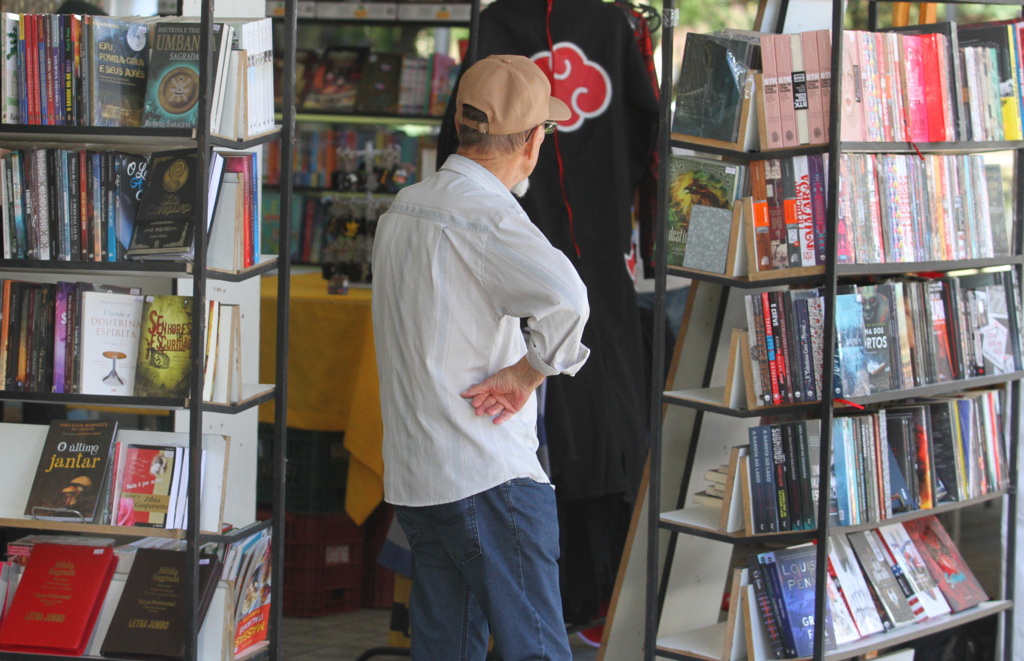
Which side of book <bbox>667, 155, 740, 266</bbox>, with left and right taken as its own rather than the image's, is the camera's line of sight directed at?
front

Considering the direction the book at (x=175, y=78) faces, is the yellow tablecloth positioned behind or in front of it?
behind

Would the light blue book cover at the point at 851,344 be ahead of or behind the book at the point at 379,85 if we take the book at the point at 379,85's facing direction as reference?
ahead

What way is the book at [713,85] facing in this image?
toward the camera

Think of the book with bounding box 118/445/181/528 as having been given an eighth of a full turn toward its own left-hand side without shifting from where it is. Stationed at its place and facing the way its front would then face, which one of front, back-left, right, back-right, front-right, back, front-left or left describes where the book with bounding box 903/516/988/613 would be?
front-left

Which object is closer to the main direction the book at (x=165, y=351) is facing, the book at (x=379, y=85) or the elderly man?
the elderly man

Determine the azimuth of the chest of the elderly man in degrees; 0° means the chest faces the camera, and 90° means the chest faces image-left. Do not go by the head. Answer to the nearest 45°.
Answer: approximately 225°

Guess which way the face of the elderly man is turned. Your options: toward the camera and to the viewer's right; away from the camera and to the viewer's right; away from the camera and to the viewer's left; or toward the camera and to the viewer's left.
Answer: away from the camera and to the viewer's right

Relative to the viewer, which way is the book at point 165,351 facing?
toward the camera

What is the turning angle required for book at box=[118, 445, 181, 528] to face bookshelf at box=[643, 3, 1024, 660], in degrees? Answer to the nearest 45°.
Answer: approximately 90° to its left

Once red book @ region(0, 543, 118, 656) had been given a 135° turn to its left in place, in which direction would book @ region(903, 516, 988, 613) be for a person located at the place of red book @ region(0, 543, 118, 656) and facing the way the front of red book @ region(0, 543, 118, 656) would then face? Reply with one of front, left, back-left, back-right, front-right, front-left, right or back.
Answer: front-right

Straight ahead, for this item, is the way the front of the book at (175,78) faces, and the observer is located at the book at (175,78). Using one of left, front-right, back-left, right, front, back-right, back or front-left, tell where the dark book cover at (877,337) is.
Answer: left

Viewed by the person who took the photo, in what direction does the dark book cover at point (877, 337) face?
facing the viewer
